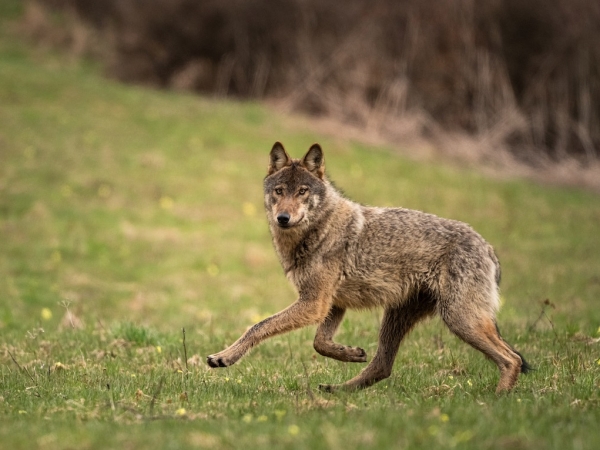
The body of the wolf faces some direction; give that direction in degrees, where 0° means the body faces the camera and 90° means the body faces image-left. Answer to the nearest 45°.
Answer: approximately 90°
